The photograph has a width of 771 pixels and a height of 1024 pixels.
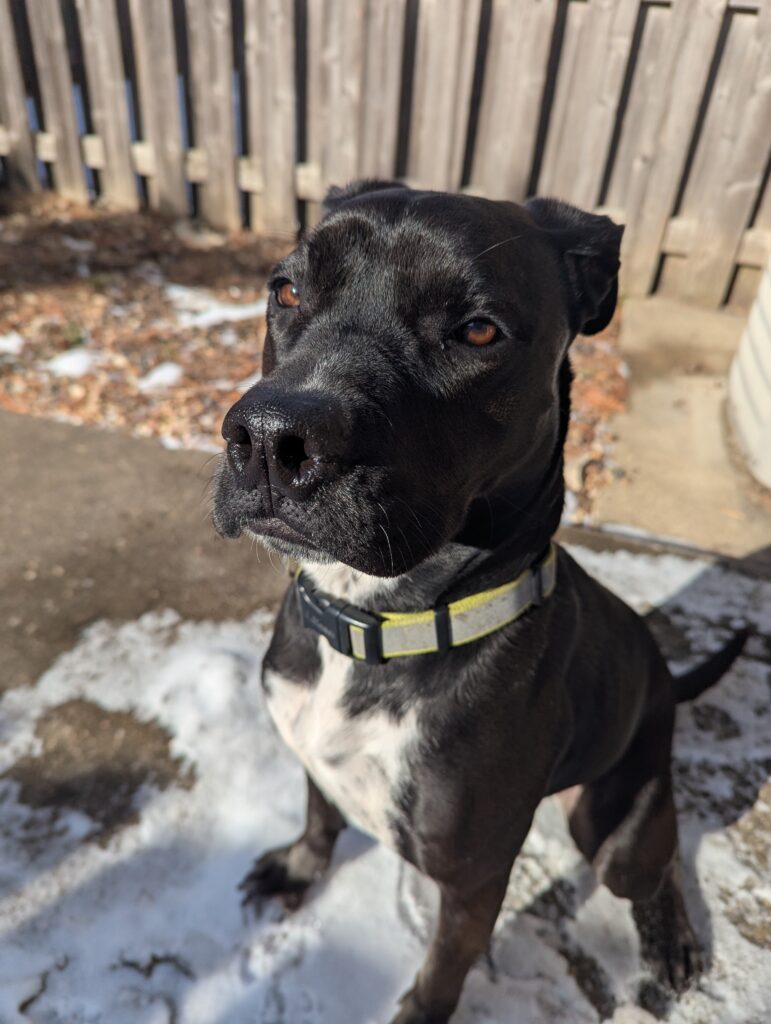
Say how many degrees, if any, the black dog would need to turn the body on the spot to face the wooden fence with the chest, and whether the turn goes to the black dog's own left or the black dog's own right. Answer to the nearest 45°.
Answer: approximately 135° to the black dog's own right

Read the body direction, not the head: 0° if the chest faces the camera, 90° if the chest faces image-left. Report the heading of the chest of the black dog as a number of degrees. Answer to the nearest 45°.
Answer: approximately 45°
